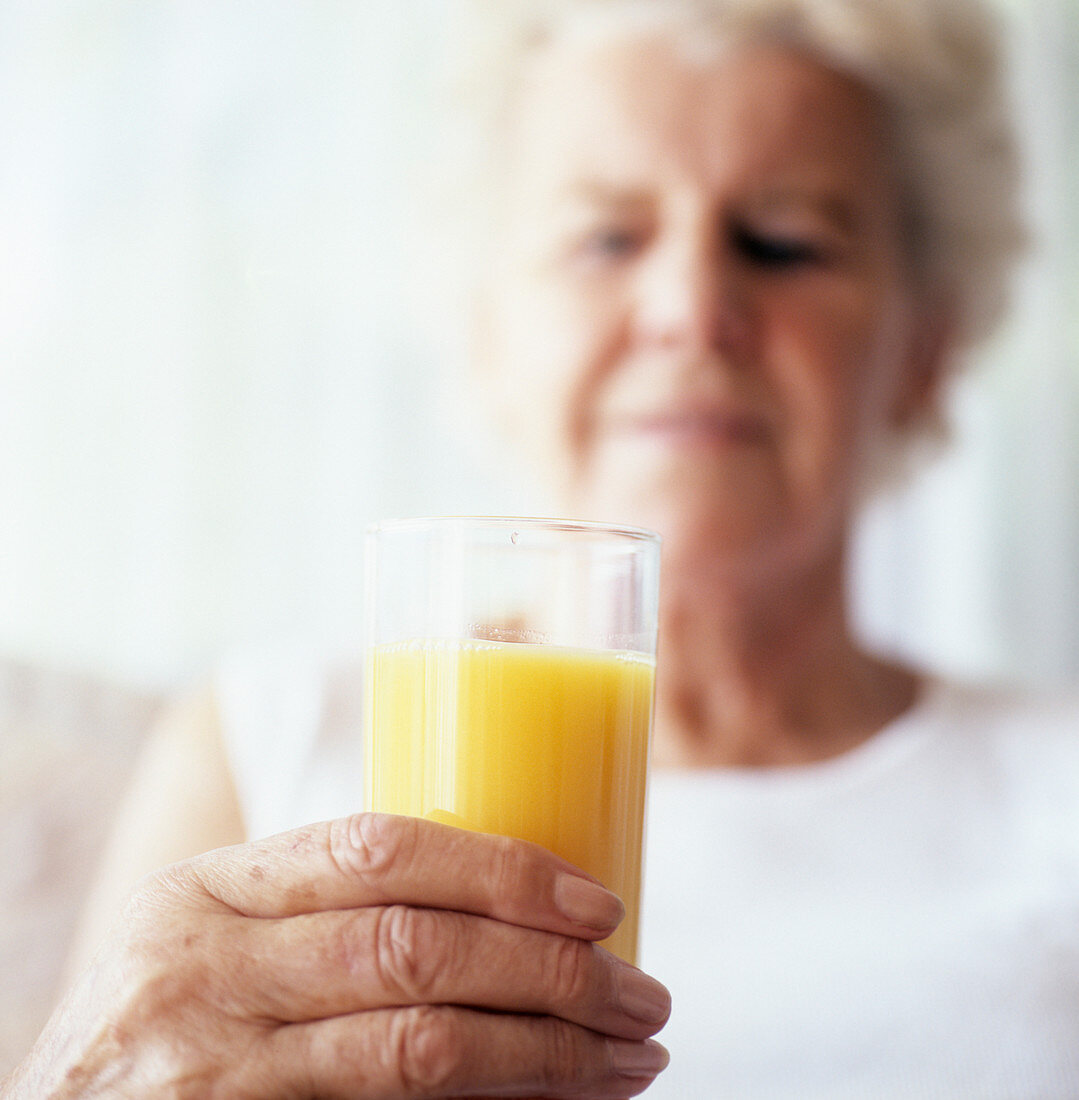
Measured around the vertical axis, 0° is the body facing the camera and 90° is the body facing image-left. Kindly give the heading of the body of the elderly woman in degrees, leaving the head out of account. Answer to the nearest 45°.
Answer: approximately 0°
